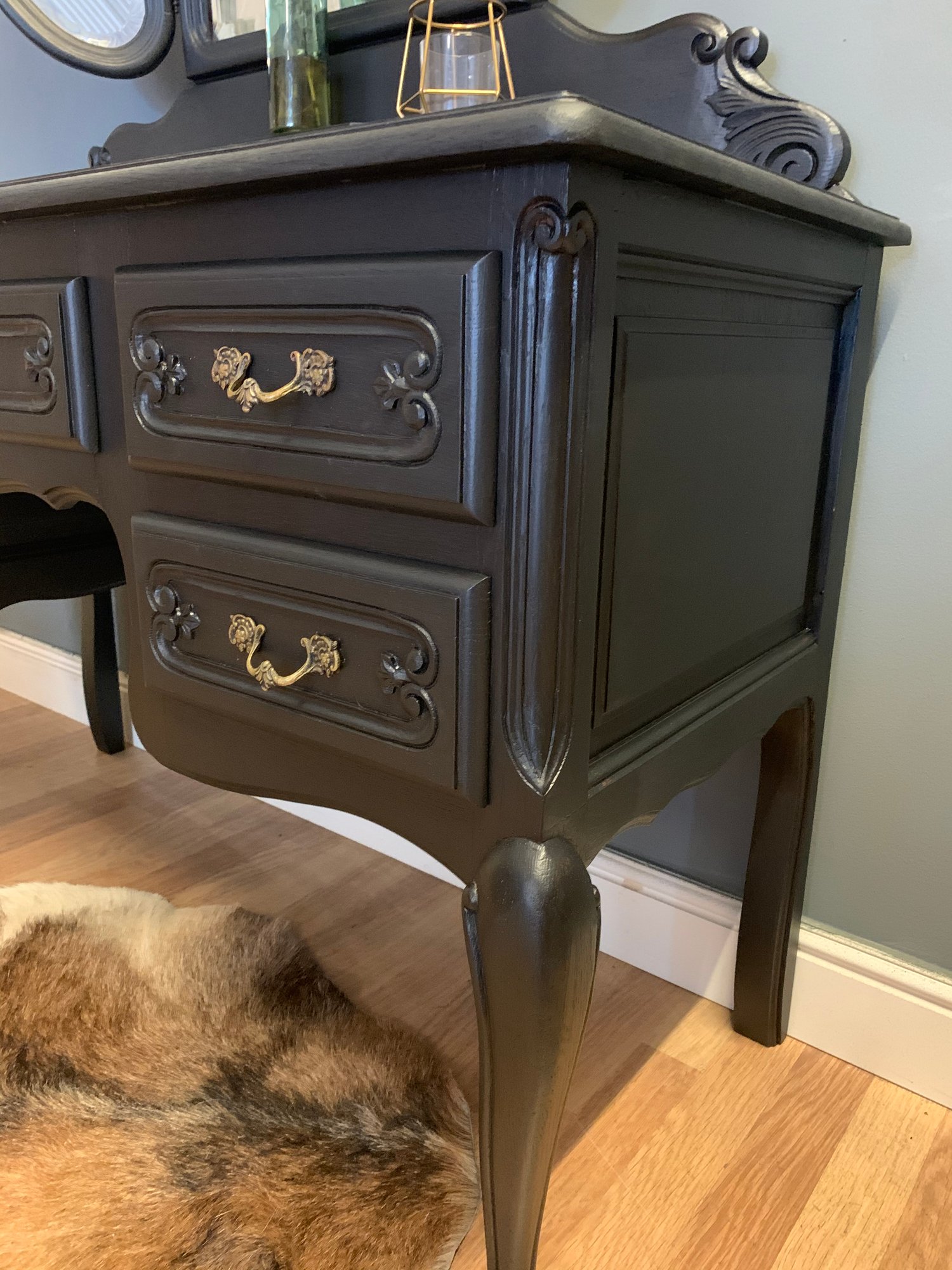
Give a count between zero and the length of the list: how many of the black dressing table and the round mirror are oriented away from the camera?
0

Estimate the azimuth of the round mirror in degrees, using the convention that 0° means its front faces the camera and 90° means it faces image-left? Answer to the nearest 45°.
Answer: approximately 45°

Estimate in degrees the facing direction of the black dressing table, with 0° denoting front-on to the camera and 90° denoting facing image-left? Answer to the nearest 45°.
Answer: approximately 45°
